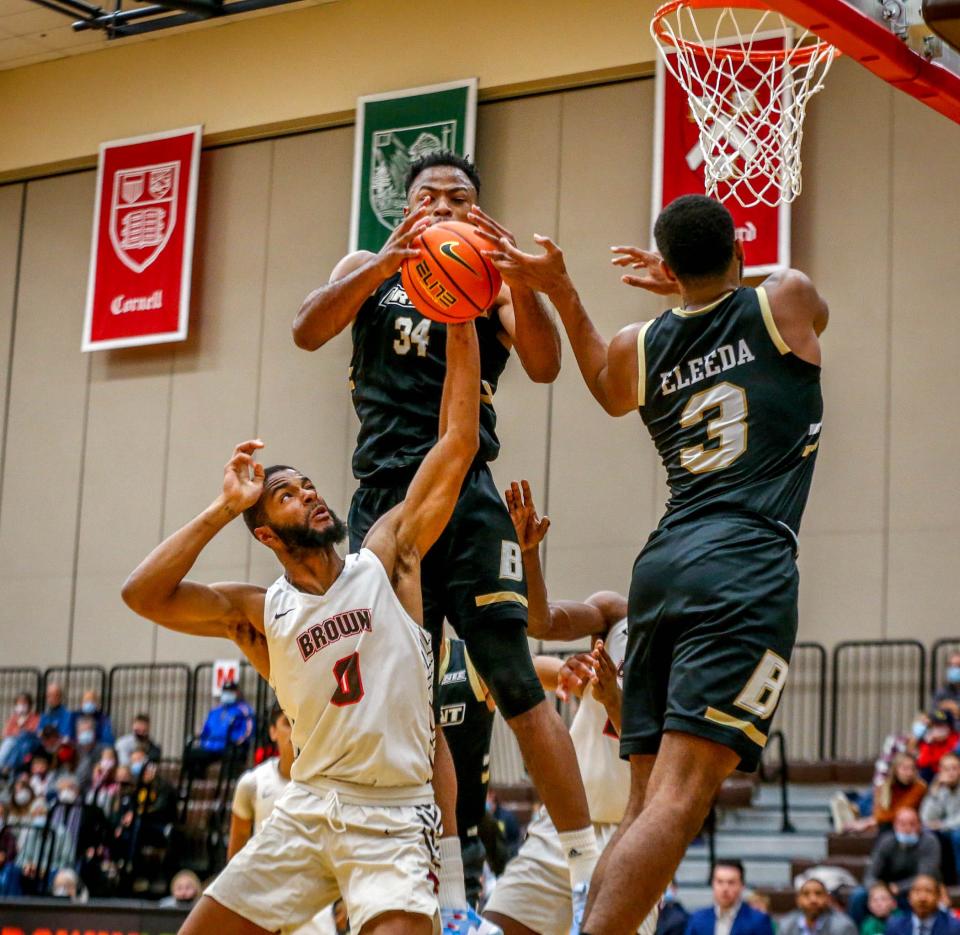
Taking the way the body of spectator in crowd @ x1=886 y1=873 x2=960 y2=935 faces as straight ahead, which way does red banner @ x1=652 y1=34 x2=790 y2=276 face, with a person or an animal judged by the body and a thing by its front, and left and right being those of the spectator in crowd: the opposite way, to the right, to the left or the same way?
the same way

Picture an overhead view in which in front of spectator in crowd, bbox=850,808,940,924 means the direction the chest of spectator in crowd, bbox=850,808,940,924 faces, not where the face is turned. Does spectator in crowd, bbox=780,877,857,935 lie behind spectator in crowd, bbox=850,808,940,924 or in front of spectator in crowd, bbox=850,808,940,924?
in front

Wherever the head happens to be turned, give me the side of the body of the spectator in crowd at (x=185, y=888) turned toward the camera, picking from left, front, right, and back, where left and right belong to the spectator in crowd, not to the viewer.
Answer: front

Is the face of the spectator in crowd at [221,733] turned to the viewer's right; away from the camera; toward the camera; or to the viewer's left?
toward the camera

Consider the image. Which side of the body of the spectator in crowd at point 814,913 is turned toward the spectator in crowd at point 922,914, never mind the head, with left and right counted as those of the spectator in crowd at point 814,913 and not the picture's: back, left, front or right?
left

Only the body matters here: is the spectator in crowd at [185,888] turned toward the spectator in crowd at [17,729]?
no

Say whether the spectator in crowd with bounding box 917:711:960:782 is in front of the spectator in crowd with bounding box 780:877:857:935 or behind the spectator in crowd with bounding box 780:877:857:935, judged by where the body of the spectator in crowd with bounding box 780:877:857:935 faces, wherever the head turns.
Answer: behind

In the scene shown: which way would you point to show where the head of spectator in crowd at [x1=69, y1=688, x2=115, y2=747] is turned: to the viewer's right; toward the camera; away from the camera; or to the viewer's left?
toward the camera

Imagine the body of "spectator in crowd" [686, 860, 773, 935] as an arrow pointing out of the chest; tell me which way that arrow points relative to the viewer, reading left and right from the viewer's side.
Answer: facing the viewer

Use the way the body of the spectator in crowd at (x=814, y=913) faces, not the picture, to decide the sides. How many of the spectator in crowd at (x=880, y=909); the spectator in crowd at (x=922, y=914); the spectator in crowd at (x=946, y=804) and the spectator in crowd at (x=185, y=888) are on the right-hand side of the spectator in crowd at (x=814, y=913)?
1

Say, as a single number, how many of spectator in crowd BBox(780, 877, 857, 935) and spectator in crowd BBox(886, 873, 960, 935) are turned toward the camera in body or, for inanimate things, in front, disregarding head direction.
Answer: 2

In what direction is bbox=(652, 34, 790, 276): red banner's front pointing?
toward the camera

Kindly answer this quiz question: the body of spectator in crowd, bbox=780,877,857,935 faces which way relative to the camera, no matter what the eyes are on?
toward the camera

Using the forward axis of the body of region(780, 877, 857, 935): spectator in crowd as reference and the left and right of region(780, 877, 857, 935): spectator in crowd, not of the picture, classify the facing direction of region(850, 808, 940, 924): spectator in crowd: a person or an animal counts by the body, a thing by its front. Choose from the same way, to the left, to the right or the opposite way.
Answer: the same way

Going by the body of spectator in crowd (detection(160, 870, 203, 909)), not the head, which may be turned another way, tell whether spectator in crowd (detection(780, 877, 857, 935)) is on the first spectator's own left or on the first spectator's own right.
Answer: on the first spectator's own left

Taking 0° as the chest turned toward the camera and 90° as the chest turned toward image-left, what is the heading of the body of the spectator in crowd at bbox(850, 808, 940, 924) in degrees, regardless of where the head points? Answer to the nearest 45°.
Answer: approximately 0°

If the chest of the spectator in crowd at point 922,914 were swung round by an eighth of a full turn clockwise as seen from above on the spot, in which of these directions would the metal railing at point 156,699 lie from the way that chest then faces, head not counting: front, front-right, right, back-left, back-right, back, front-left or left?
right

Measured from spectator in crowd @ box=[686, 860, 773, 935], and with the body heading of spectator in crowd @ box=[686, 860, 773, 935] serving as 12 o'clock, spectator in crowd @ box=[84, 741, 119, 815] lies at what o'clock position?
spectator in crowd @ box=[84, 741, 119, 815] is roughly at 4 o'clock from spectator in crowd @ box=[686, 860, 773, 935].

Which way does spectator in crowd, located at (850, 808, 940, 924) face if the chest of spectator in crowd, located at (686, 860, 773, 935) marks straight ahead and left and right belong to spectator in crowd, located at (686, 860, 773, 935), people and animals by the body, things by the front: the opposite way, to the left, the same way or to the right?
the same way

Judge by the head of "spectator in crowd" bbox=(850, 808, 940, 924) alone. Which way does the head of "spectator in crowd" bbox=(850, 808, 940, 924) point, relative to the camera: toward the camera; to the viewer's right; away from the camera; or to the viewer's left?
toward the camera
